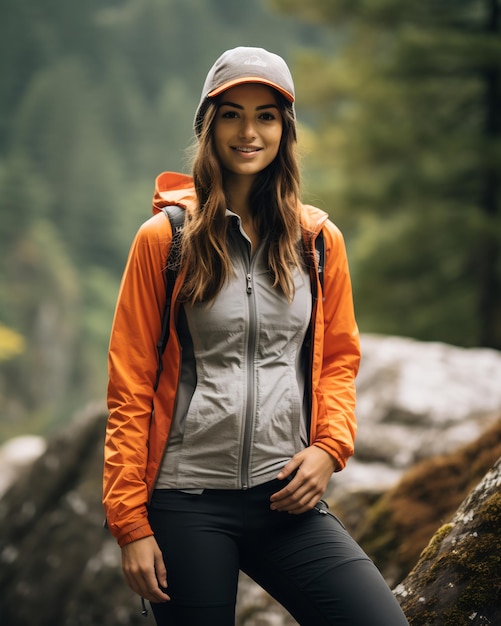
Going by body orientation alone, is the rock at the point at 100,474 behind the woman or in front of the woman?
behind

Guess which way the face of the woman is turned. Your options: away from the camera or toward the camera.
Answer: toward the camera

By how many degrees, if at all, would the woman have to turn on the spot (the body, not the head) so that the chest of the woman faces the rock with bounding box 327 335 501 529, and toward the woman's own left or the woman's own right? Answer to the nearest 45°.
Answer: approximately 180°

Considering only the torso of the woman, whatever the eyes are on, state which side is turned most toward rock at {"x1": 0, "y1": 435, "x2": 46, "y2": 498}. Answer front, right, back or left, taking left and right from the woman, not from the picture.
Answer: back

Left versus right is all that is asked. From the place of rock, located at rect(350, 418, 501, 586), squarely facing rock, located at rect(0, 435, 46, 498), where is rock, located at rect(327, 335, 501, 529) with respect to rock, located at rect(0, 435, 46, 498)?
right

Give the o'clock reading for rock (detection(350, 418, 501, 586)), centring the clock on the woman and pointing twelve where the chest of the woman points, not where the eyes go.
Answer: The rock is roughly at 7 o'clock from the woman.

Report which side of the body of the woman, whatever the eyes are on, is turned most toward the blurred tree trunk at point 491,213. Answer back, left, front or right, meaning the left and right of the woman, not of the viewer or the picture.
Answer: back

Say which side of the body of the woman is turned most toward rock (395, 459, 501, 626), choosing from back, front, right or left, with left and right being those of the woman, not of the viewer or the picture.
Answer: left

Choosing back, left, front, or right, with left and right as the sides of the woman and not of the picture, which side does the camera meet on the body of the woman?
front
